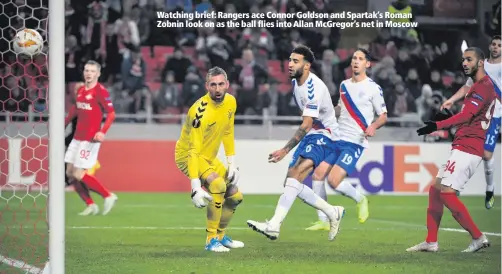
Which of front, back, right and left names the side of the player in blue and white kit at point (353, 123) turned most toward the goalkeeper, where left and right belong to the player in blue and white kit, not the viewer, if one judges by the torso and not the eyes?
front

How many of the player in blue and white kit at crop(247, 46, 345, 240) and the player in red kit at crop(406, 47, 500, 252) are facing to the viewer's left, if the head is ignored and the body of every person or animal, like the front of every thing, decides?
2

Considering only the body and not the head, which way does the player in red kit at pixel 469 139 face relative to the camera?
to the viewer's left

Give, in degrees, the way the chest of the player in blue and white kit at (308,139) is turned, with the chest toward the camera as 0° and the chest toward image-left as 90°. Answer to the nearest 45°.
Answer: approximately 90°

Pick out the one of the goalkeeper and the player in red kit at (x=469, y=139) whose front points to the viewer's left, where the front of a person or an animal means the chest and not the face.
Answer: the player in red kit

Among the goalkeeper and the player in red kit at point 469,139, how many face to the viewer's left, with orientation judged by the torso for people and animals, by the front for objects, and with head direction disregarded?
1

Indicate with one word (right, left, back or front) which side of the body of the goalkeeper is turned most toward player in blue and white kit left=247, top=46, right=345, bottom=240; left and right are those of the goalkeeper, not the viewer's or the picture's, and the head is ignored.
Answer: left

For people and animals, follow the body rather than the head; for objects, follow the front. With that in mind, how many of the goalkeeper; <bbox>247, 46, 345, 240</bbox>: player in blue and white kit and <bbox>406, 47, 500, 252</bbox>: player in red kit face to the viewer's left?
2

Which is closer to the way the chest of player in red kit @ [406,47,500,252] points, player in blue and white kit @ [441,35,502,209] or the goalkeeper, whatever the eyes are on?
the goalkeeper

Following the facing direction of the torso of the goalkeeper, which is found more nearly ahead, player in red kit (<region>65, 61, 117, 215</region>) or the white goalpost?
the white goalpost
